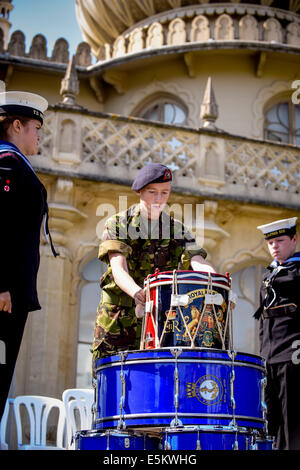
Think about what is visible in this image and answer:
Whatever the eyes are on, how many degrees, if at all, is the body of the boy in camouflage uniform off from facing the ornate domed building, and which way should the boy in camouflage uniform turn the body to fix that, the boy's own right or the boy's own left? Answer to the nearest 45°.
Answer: approximately 135° to the boy's own left

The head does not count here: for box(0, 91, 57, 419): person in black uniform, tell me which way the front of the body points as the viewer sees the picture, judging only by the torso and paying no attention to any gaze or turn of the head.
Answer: to the viewer's right

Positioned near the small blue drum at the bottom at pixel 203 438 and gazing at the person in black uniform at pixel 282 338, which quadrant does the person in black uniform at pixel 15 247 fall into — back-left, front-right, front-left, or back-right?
back-left

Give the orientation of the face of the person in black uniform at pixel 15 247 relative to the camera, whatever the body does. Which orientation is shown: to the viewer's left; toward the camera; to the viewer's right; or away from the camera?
to the viewer's right

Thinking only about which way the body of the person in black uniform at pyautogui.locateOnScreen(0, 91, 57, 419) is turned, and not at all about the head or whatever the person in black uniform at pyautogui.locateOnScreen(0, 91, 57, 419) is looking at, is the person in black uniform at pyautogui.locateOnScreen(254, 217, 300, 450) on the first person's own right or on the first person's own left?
on the first person's own left

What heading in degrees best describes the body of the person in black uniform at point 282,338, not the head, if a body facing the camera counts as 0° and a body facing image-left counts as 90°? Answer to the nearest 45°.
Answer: approximately 45°

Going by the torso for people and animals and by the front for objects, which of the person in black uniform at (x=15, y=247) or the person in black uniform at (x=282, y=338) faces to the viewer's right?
the person in black uniform at (x=15, y=247)

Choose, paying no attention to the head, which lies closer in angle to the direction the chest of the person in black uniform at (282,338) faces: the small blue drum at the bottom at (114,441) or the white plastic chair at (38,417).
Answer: the small blue drum at the bottom
